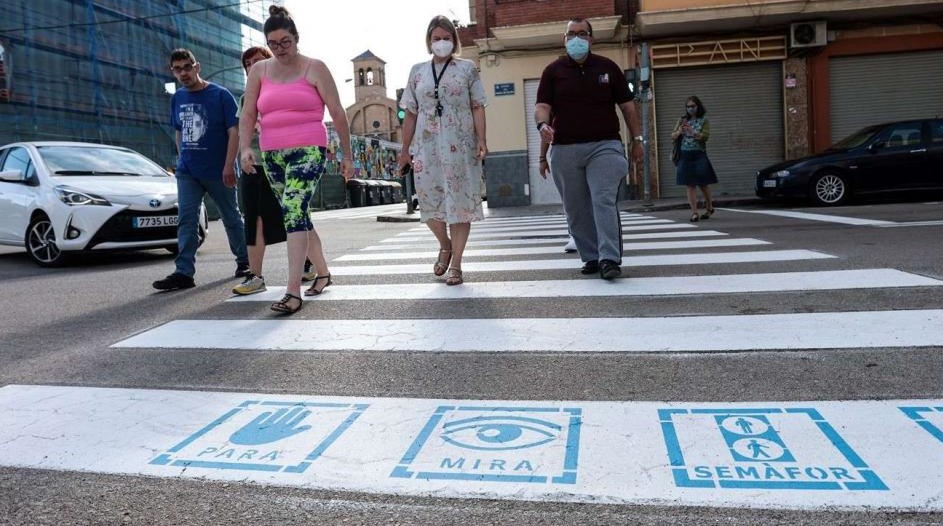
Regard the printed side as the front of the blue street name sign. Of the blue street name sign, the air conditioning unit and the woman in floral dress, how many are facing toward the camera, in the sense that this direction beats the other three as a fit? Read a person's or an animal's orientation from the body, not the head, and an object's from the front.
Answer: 3

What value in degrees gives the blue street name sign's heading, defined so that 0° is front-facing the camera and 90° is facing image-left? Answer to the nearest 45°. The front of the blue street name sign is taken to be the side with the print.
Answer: approximately 0°

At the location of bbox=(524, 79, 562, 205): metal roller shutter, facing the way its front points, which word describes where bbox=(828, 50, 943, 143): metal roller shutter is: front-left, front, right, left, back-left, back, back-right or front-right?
left

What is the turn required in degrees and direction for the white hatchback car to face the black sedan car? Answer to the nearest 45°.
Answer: approximately 45° to its left

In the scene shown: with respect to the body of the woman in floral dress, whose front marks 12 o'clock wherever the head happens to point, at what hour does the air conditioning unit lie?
The air conditioning unit is roughly at 7 o'clock from the woman in floral dress.

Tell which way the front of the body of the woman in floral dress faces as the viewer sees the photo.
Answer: toward the camera

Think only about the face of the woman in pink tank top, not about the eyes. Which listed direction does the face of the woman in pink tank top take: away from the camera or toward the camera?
toward the camera

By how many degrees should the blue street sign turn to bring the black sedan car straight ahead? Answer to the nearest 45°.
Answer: approximately 45° to its left

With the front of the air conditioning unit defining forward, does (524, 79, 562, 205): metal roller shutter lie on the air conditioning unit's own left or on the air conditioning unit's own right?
on the air conditioning unit's own right

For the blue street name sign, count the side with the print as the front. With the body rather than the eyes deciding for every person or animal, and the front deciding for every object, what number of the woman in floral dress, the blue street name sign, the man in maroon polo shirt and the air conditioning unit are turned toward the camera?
4

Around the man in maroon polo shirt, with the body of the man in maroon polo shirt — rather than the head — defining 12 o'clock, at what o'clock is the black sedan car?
The black sedan car is roughly at 7 o'clock from the man in maroon polo shirt.

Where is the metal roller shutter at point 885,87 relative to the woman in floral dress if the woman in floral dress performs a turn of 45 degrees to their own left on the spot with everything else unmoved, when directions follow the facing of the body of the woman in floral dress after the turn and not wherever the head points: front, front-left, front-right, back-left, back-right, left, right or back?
left

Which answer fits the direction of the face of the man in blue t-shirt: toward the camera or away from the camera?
toward the camera

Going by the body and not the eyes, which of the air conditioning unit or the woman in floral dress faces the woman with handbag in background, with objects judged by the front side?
the air conditioning unit

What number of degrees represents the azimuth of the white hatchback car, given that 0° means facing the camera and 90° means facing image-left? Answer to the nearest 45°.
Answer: approximately 315°

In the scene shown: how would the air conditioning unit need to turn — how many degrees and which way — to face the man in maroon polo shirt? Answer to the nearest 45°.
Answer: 0° — it already faces them
